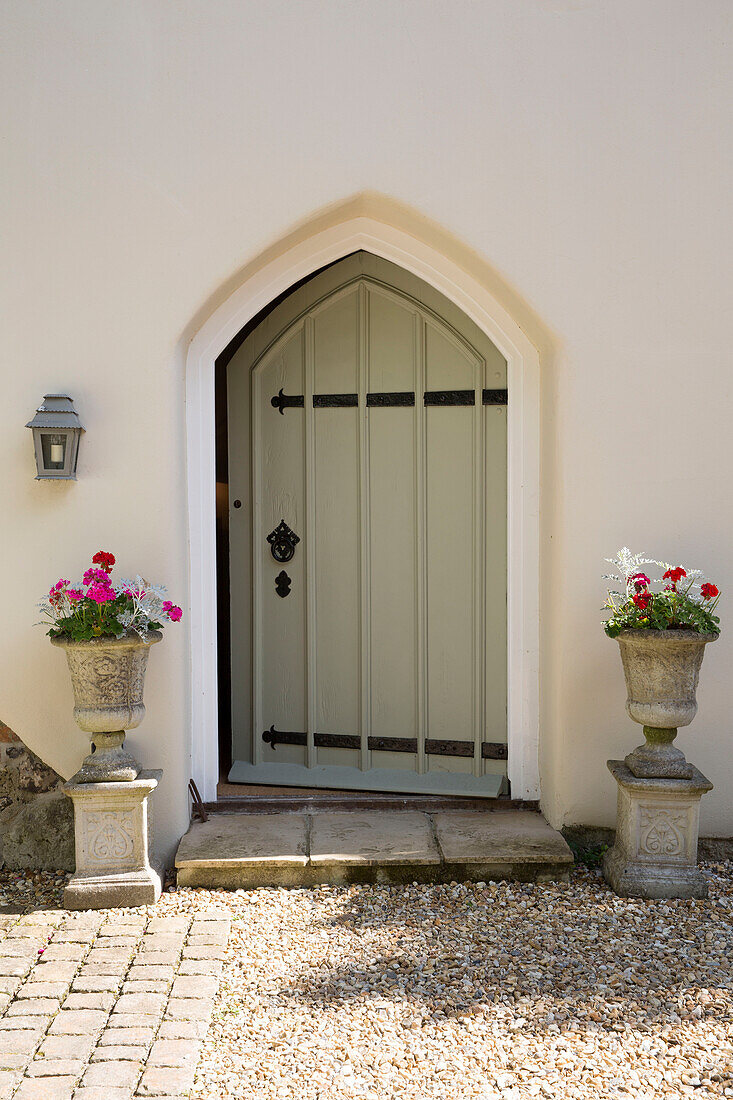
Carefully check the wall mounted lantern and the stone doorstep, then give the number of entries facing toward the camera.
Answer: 2

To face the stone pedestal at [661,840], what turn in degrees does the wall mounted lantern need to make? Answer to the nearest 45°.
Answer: approximately 45° to its left

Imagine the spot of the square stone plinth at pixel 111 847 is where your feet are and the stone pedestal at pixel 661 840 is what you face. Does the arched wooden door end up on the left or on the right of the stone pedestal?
left

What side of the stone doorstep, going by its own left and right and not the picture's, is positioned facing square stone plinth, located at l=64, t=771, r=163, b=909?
right

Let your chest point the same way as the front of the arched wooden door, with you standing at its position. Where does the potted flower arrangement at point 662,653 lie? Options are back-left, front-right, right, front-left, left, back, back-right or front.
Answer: front-left

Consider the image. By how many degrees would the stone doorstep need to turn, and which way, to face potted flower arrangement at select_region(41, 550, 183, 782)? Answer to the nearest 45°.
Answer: approximately 90° to its right

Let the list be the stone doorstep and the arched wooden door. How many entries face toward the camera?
2

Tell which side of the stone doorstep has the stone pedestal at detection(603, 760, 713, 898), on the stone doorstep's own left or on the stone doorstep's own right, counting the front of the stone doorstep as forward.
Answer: on the stone doorstep's own left
